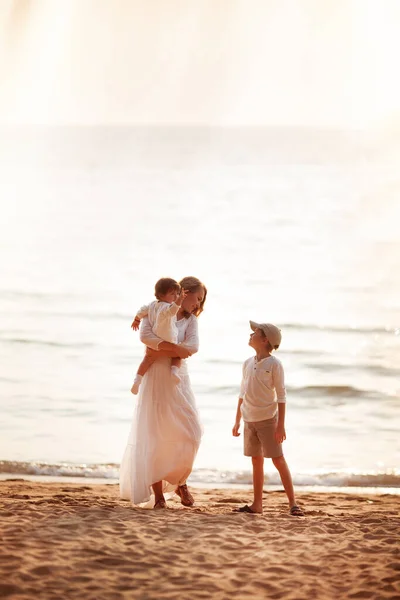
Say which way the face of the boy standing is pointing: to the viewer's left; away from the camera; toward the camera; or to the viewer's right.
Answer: to the viewer's left

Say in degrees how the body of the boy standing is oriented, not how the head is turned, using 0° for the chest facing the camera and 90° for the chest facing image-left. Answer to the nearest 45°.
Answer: approximately 45°
